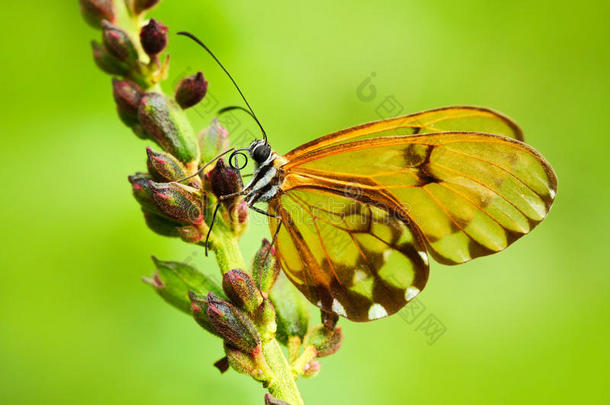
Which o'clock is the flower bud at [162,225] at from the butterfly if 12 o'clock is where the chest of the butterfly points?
The flower bud is roughly at 11 o'clock from the butterfly.

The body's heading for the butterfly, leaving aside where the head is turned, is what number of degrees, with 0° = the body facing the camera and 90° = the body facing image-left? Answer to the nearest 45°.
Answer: approximately 90°
